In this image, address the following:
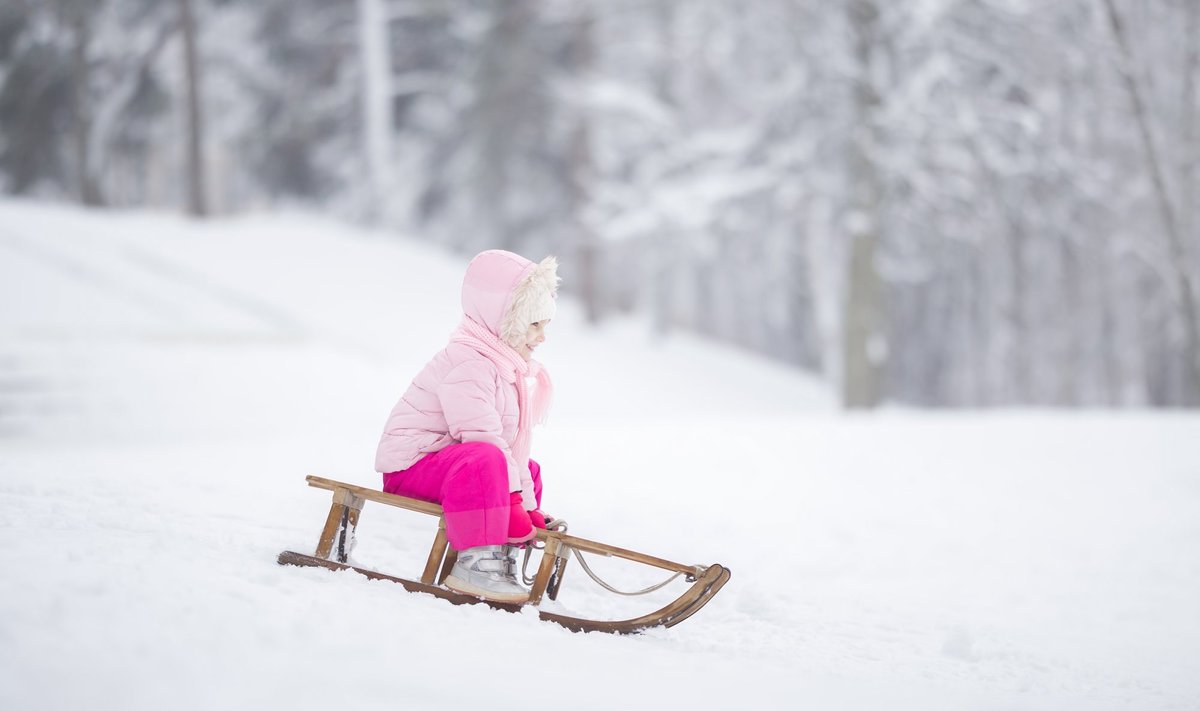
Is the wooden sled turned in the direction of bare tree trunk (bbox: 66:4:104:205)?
no

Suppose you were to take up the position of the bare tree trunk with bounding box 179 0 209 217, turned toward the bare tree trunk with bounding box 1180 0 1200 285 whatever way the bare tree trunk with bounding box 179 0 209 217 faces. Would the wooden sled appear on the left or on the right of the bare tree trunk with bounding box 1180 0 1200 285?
right

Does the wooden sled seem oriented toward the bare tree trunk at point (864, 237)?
no

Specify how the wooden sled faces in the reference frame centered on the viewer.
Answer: facing to the right of the viewer

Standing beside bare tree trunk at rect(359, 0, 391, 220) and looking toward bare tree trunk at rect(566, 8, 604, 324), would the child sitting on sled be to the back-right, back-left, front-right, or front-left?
front-right

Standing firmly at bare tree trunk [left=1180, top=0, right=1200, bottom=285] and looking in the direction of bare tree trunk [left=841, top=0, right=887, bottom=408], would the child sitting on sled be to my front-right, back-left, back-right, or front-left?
front-left

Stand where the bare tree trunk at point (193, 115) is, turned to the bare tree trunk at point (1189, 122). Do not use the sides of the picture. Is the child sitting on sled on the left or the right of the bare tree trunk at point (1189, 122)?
right

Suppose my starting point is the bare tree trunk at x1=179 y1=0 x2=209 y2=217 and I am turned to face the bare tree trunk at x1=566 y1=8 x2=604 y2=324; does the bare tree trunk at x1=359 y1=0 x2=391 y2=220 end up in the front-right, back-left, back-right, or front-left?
front-left

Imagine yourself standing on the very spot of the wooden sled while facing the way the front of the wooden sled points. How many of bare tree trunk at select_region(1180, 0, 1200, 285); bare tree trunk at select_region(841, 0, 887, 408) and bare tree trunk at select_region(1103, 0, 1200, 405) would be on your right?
0

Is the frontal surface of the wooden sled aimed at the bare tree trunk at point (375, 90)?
no

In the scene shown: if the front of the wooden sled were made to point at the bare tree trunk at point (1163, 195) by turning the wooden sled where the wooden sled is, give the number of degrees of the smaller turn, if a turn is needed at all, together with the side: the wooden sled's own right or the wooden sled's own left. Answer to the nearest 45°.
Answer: approximately 45° to the wooden sled's own left

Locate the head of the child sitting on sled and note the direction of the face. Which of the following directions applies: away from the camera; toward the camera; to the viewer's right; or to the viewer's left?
to the viewer's right

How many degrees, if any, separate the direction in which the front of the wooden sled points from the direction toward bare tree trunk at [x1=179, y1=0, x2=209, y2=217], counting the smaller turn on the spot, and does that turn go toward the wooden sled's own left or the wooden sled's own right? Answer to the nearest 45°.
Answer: approximately 90° to the wooden sled's own left

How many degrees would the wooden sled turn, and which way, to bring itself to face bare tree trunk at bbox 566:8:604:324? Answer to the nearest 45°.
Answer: approximately 90° to its left

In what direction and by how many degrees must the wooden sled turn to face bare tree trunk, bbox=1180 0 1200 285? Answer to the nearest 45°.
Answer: approximately 45° to its left
